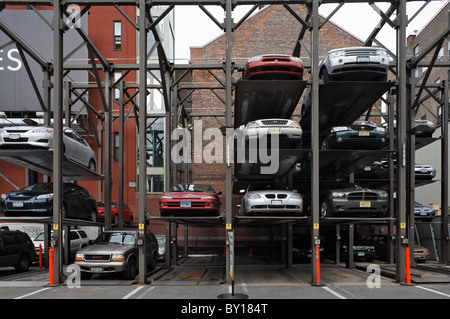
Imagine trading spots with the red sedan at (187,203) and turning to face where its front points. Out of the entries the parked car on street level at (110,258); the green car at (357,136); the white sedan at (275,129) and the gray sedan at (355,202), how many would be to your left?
3

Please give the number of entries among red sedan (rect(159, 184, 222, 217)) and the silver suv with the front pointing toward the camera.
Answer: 2

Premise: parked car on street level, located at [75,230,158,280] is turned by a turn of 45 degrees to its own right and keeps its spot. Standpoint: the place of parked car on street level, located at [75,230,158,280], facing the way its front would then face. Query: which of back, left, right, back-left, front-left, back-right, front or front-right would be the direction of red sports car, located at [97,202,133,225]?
right

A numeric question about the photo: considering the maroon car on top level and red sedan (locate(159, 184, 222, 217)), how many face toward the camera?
2

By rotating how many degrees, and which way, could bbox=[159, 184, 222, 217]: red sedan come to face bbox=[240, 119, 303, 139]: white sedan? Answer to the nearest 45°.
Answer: approximately 90° to its left

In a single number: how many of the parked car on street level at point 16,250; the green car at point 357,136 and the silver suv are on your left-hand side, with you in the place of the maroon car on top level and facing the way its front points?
2

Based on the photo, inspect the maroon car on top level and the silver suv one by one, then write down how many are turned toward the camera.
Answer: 2

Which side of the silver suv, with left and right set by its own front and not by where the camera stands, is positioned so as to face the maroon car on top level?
right

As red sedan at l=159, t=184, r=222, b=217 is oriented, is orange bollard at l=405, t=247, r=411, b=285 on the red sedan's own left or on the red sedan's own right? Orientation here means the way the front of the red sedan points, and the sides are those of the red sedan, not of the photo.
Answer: on the red sedan's own left

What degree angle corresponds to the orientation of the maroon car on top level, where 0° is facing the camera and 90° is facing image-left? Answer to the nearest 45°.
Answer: approximately 0°

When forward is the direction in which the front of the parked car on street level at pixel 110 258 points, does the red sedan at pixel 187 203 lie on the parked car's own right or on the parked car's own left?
on the parked car's own left
